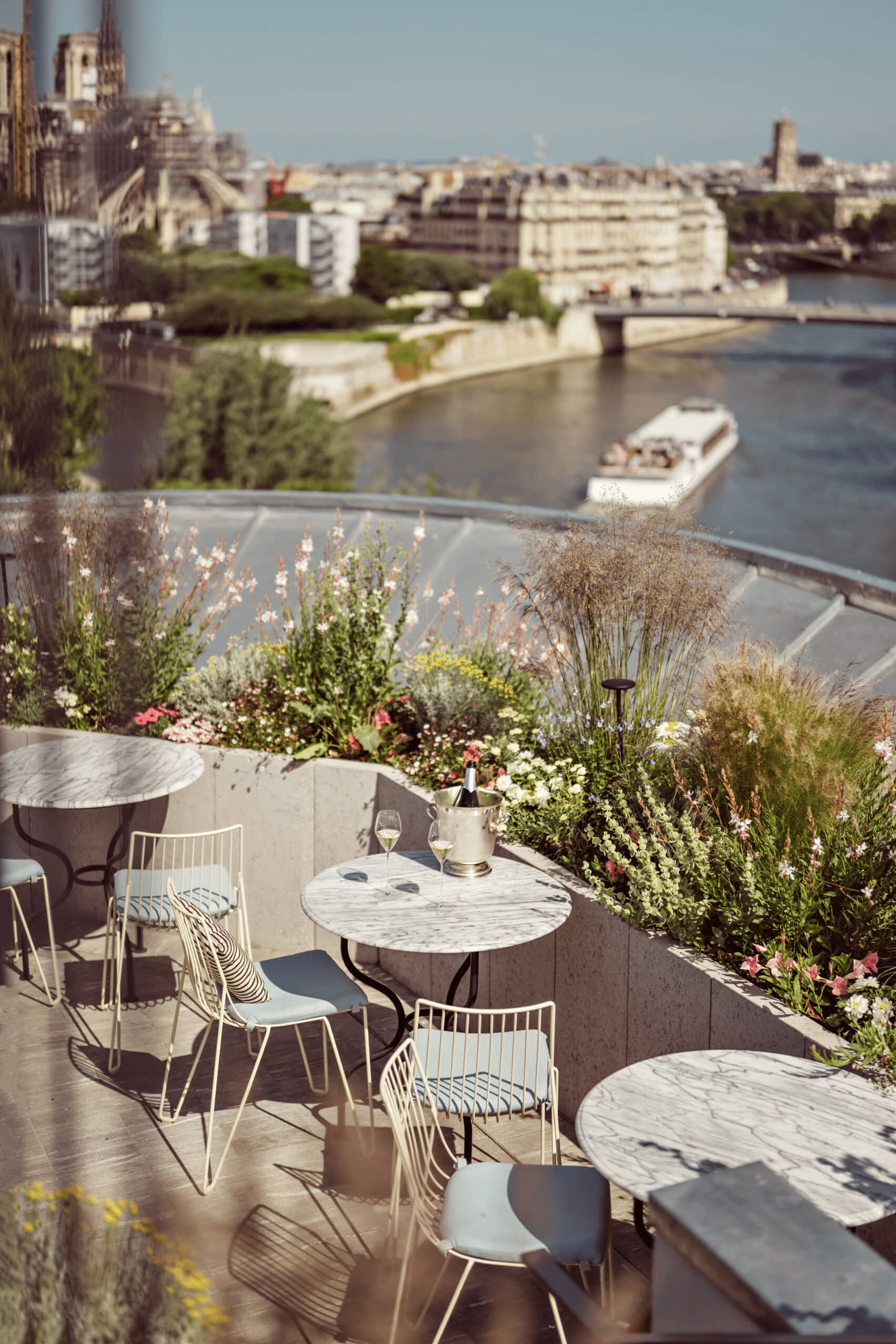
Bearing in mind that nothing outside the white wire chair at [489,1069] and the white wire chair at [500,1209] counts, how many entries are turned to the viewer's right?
1

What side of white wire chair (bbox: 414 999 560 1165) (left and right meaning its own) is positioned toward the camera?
back

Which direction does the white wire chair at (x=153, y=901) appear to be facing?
away from the camera

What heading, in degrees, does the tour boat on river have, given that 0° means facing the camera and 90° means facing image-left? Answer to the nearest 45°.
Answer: approximately 225°

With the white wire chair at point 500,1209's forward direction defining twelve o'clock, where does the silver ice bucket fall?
The silver ice bucket is roughly at 9 o'clock from the white wire chair.

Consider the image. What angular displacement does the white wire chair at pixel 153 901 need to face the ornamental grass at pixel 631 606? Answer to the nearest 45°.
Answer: approximately 90° to its right

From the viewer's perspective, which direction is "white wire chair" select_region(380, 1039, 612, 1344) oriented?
to the viewer's right
